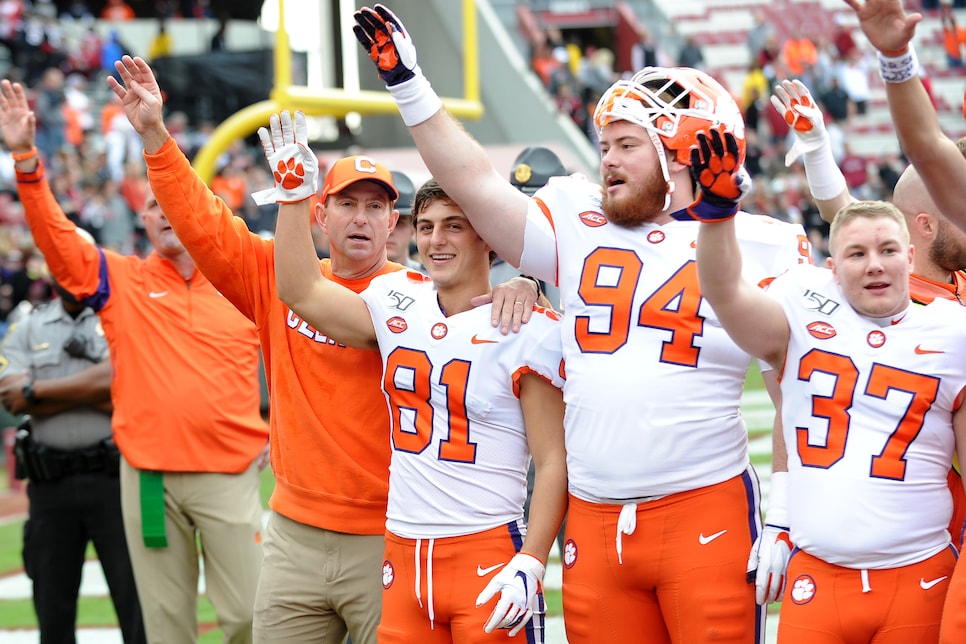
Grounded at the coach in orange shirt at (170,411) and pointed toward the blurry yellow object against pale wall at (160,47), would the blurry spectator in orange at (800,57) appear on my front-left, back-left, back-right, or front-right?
front-right

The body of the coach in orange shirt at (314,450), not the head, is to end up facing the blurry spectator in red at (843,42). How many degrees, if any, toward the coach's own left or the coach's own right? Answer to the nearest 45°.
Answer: approximately 135° to the coach's own left

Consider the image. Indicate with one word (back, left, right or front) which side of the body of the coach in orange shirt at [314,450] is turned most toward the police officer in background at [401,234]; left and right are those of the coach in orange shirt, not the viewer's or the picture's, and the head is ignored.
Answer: back

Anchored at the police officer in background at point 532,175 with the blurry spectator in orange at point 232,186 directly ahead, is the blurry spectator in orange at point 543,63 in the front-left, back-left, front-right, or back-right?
front-right

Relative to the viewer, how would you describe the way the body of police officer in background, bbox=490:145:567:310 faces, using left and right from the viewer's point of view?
facing the viewer and to the left of the viewer

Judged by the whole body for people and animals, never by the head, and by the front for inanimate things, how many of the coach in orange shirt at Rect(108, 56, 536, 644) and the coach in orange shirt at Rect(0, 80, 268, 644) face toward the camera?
2

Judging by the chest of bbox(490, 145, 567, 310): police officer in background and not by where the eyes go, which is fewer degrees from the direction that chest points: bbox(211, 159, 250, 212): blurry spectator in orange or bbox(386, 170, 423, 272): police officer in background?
the police officer in background

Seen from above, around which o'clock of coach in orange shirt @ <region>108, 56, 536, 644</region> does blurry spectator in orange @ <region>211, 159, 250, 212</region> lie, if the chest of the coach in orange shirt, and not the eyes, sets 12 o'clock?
The blurry spectator in orange is roughly at 6 o'clock from the coach in orange shirt.

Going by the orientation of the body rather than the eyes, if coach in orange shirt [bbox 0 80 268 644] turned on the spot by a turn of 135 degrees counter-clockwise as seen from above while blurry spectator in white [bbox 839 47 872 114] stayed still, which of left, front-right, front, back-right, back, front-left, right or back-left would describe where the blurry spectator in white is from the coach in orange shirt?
front

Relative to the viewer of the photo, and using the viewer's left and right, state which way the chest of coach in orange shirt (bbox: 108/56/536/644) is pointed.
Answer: facing the viewer

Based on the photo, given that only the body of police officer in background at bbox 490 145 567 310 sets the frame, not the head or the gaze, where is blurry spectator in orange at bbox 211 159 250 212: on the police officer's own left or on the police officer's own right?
on the police officer's own right

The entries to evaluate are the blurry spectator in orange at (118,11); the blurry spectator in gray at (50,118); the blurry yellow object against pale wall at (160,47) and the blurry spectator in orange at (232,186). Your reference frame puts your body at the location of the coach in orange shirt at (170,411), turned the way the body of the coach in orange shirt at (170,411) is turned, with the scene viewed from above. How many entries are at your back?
4

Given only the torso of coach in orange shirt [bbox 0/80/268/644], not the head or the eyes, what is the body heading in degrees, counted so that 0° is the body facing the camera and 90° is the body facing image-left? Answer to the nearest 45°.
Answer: approximately 0°
